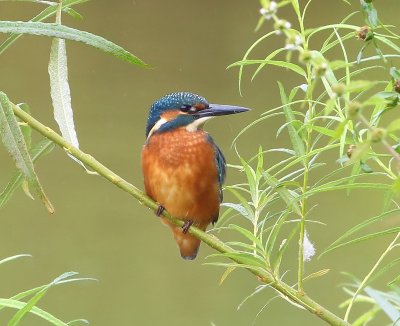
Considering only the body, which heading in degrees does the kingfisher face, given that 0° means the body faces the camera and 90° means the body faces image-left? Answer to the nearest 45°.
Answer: approximately 0°
